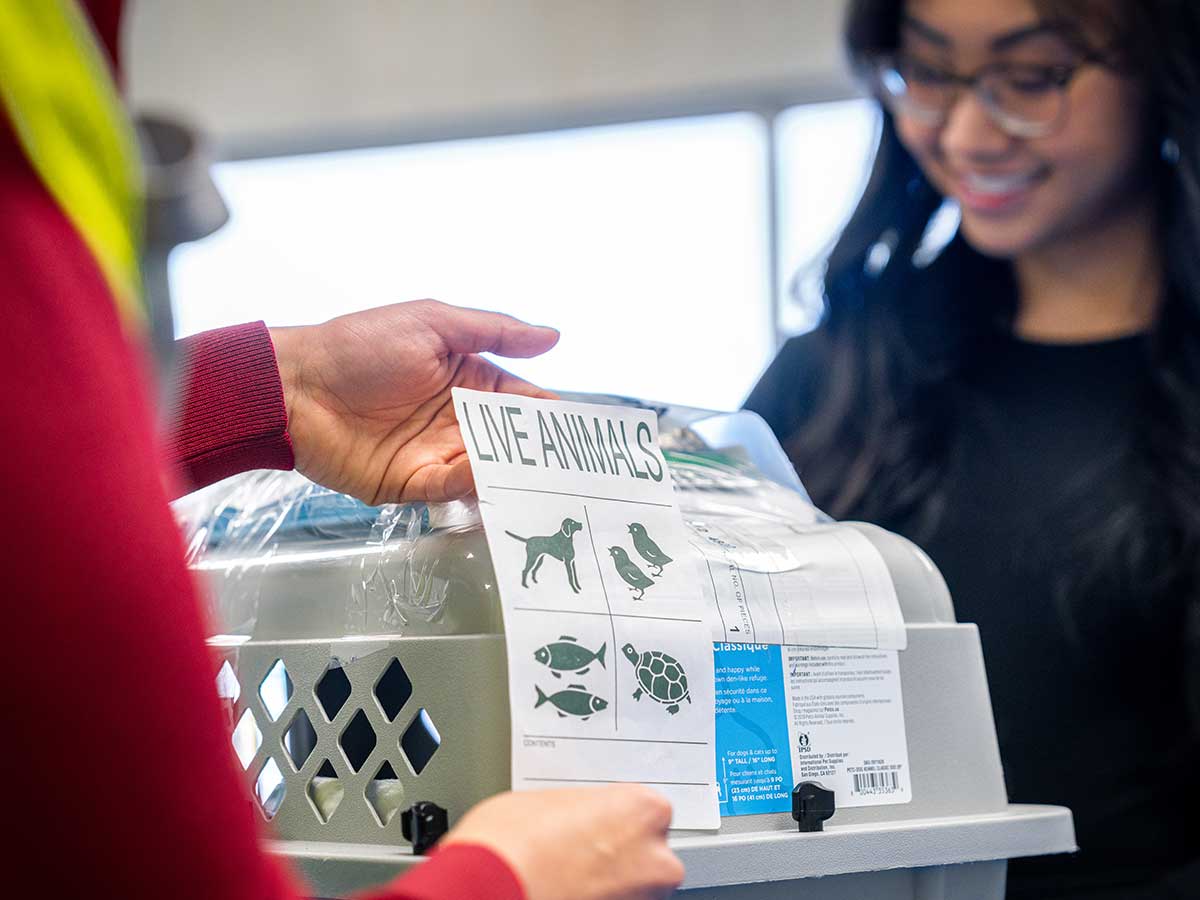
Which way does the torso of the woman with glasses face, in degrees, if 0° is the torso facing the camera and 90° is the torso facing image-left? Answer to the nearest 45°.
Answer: approximately 45°
